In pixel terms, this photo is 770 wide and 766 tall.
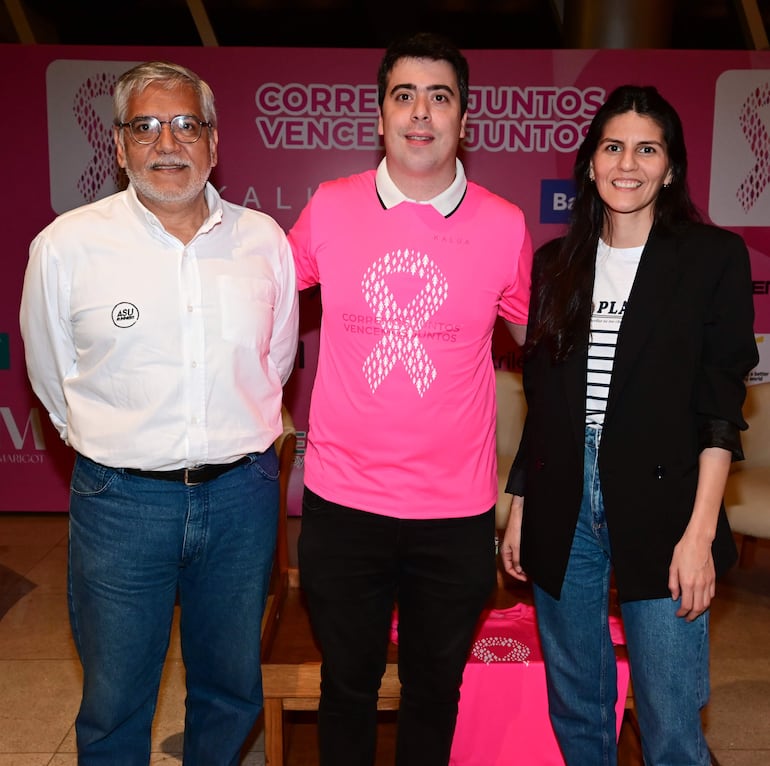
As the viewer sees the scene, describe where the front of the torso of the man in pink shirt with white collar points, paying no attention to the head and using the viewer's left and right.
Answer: facing the viewer

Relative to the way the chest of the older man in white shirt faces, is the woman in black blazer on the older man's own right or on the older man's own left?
on the older man's own left

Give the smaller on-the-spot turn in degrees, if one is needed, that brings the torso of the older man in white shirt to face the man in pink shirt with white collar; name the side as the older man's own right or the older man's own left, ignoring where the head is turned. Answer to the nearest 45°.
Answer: approximately 90° to the older man's own left

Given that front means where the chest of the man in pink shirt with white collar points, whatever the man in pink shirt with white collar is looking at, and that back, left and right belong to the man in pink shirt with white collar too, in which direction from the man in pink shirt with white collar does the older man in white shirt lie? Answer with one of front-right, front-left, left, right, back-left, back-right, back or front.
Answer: right

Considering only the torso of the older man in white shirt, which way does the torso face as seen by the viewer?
toward the camera

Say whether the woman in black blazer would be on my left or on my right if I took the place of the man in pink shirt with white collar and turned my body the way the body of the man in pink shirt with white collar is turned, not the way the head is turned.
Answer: on my left

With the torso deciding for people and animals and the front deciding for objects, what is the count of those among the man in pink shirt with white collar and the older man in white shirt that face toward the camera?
2
